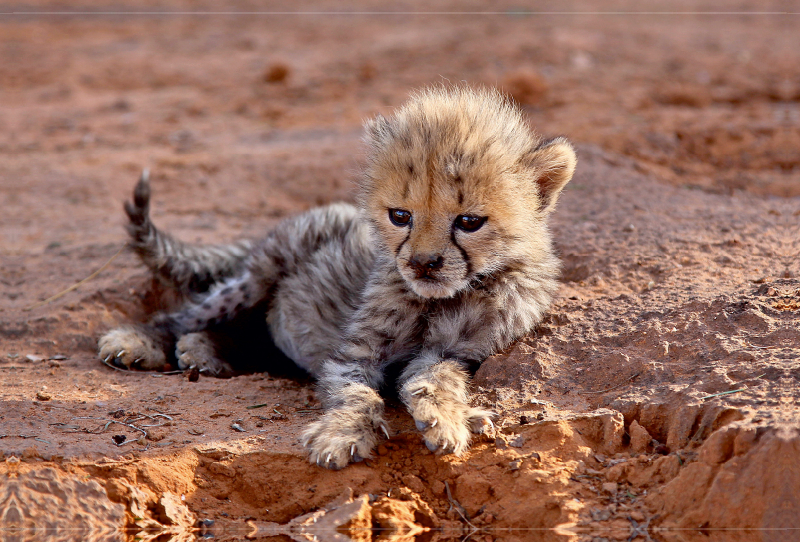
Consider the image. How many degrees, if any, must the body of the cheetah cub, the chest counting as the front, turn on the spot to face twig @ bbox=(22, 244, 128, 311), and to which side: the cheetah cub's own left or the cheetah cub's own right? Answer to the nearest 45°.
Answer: approximately 180°

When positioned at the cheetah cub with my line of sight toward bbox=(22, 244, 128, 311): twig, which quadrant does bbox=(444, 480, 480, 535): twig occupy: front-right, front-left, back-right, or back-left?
back-left

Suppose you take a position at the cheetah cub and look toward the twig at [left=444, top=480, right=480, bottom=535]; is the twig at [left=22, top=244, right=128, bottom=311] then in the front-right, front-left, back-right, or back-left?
back-right

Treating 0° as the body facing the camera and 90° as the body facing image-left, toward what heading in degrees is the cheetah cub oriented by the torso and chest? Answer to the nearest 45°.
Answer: approximately 315°

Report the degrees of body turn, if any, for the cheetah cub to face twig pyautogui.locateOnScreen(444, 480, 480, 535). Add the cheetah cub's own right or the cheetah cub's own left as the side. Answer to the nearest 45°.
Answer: approximately 45° to the cheetah cub's own right
